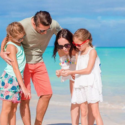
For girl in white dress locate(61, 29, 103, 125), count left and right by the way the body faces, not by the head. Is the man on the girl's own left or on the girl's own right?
on the girl's own right
